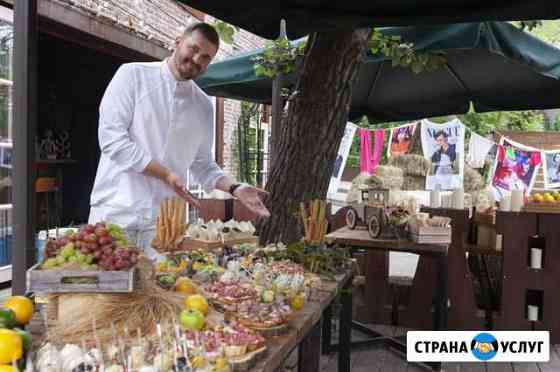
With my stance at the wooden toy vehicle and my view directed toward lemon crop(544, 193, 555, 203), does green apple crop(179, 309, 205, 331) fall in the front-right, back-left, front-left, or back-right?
back-right

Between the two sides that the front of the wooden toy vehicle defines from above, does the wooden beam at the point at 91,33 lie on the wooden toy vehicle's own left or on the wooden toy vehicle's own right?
on the wooden toy vehicle's own right

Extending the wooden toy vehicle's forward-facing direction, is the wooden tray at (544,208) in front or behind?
behind

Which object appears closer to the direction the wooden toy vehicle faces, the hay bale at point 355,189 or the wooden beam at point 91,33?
the wooden beam

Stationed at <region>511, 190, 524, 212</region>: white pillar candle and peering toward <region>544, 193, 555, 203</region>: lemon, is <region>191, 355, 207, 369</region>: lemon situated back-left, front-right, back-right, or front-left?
back-right
